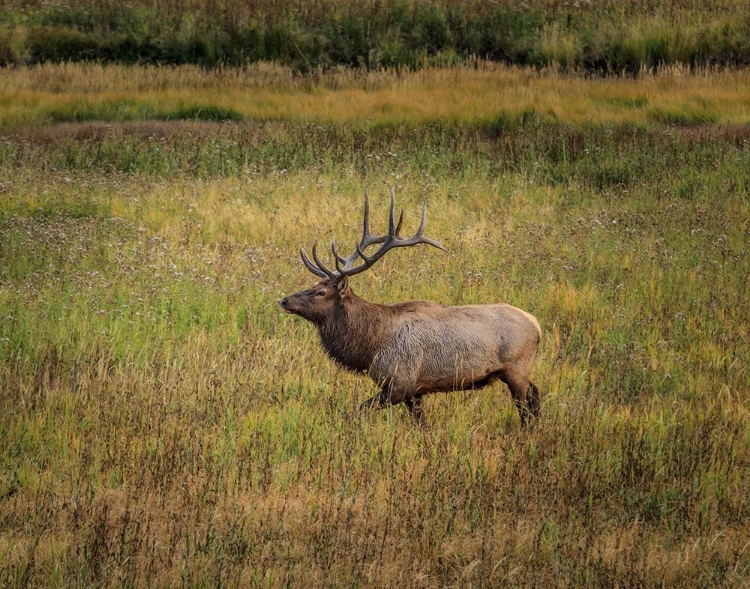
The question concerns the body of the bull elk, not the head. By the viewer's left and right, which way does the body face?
facing to the left of the viewer
